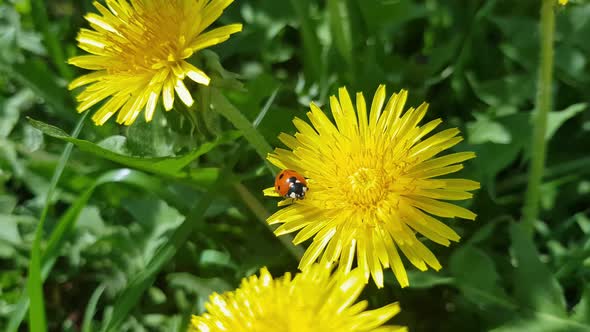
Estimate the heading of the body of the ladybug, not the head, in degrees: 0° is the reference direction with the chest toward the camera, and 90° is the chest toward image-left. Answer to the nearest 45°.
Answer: approximately 315°

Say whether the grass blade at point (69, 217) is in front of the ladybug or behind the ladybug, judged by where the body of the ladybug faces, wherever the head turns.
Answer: behind

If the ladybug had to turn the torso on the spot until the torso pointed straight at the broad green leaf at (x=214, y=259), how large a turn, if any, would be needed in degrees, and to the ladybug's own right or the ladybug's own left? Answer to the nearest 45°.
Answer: approximately 180°

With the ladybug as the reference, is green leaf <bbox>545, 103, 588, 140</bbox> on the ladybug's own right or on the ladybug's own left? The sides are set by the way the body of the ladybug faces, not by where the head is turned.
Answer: on the ladybug's own left

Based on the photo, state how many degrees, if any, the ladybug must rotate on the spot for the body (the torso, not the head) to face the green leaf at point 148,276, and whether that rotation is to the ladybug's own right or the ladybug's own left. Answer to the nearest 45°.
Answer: approximately 180°

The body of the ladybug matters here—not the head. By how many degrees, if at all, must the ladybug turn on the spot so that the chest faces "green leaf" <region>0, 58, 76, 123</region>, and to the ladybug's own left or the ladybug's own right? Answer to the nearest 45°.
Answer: approximately 180°

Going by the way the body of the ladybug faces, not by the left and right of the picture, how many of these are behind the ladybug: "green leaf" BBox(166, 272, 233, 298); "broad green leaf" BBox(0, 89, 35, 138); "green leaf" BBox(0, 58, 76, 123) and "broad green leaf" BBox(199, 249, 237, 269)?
4

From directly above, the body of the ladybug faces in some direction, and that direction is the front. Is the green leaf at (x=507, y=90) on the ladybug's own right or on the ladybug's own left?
on the ladybug's own left
